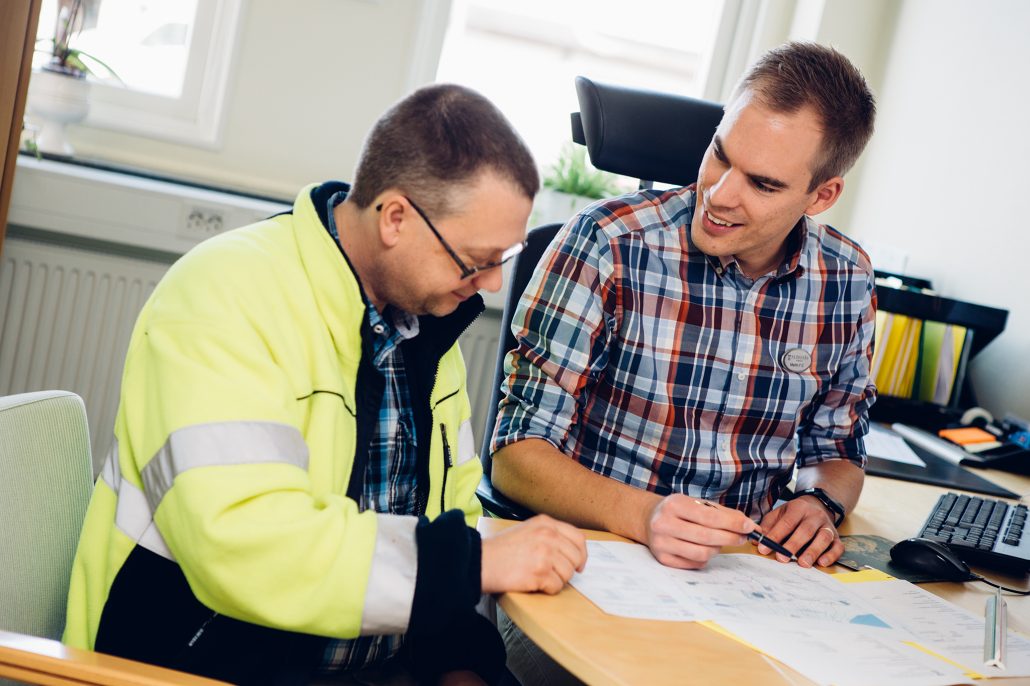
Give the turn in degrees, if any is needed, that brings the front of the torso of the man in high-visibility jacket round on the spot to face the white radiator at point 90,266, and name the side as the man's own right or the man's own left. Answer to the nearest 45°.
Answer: approximately 135° to the man's own left

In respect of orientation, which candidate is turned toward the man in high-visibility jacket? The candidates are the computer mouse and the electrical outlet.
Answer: the electrical outlet

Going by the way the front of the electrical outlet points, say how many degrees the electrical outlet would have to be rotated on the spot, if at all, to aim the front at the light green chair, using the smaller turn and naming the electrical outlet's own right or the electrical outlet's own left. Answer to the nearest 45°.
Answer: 0° — it already faces it

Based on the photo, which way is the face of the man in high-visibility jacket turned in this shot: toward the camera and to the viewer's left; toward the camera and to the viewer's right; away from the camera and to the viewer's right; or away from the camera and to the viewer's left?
toward the camera and to the viewer's right

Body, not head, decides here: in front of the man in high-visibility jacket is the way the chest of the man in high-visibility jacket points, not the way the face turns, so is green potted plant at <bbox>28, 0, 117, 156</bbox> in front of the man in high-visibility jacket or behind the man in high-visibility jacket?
behind

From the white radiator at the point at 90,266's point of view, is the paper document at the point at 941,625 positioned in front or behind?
in front

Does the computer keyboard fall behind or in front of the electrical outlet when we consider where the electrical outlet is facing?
in front
